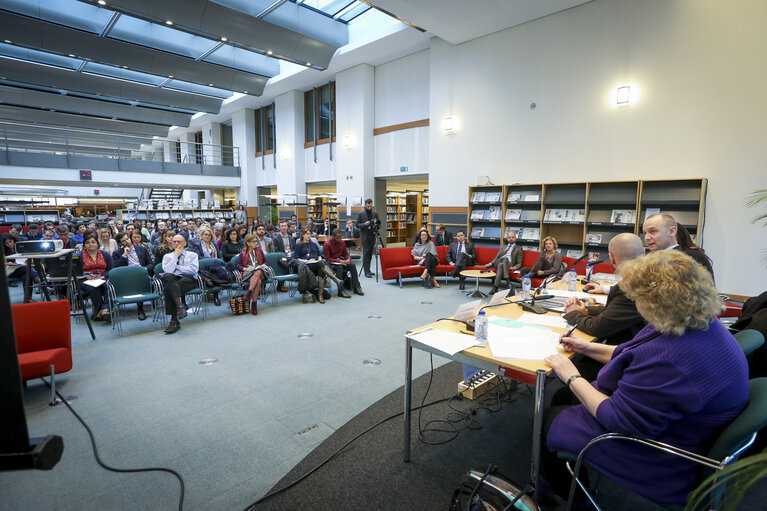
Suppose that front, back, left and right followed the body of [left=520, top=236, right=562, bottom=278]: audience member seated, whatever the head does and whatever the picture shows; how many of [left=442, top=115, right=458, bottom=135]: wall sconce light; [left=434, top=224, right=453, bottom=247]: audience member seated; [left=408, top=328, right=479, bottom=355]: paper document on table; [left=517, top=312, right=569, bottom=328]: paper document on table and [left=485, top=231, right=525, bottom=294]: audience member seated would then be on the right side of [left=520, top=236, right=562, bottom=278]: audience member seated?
3

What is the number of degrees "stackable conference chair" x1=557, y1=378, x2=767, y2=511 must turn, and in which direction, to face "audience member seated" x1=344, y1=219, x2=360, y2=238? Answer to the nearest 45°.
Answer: approximately 45° to its right

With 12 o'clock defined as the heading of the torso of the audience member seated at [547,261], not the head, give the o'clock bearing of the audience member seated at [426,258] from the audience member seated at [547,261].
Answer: the audience member seated at [426,258] is roughly at 2 o'clock from the audience member seated at [547,261].

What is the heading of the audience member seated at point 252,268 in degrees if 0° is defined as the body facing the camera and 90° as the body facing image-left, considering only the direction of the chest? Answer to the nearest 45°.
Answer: approximately 315°

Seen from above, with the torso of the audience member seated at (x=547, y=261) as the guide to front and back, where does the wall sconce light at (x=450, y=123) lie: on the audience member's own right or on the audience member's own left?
on the audience member's own right

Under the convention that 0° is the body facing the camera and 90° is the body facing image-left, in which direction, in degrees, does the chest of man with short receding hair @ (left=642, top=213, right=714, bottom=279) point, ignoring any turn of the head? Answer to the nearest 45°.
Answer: approximately 45°

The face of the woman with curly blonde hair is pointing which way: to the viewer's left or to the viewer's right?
to the viewer's left

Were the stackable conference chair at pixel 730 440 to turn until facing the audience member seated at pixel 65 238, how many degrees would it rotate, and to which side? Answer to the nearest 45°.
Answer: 0° — it already faces them
